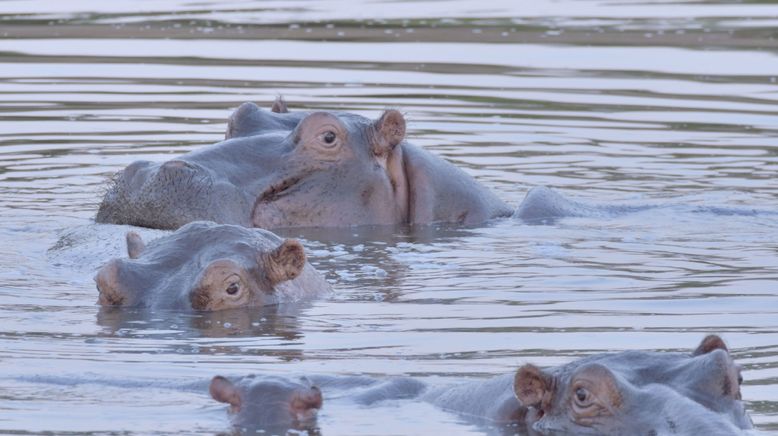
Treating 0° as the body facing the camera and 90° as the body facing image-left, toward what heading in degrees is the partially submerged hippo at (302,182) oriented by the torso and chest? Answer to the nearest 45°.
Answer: approximately 45°

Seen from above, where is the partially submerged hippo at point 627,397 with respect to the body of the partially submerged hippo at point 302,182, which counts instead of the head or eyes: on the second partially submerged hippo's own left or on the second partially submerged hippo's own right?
on the second partially submerged hippo's own left

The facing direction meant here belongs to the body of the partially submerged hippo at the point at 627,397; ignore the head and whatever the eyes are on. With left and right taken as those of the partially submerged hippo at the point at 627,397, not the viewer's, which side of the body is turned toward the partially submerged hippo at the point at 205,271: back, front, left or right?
back

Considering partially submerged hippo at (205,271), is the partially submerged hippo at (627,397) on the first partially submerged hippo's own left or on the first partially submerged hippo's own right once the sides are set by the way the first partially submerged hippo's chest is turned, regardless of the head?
on the first partially submerged hippo's own left

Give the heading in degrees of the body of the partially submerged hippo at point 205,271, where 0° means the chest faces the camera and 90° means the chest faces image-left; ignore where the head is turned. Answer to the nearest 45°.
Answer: approximately 45°

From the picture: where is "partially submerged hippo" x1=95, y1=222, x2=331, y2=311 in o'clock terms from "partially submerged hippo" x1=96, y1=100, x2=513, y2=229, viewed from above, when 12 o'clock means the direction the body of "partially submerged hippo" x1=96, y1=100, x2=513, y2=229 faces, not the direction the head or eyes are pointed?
"partially submerged hippo" x1=95, y1=222, x2=331, y2=311 is roughly at 11 o'clock from "partially submerged hippo" x1=96, y1=100, x2=513, y2=229.

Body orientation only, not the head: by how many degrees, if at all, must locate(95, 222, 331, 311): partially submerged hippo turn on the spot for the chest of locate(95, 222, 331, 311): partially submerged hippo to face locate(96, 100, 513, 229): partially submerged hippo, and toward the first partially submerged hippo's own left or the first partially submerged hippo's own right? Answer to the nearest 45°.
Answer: approximately 135° to the first partially submerged hippo's own right
